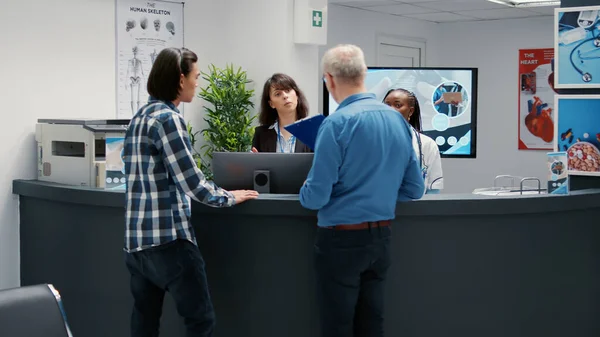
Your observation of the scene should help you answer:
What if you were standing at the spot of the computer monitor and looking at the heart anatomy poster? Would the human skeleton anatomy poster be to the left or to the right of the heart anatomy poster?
left

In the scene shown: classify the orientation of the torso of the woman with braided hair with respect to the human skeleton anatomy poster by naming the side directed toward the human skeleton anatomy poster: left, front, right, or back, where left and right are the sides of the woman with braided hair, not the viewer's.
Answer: right

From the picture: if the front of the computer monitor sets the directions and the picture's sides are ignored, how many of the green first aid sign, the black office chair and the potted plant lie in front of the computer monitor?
2

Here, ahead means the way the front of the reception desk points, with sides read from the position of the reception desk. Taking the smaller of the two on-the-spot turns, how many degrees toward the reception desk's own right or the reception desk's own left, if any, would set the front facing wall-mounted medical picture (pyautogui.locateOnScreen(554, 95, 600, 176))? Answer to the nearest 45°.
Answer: approximately 135° to the reception desk's own left

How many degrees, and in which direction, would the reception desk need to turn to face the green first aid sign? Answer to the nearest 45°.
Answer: approximately 180°

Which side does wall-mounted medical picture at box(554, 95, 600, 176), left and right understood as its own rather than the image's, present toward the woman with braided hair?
right

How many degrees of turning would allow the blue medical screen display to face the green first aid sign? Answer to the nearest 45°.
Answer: approximately 45° to its right

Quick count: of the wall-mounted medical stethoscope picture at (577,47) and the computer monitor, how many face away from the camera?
1

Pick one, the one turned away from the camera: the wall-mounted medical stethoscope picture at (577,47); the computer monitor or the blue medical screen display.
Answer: the computer monitor

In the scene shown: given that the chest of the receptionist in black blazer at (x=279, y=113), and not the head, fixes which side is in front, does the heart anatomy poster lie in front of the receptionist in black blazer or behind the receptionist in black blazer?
behind

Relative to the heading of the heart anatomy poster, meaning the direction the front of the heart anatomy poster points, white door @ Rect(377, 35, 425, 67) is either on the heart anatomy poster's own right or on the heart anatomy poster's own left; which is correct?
on the heart anatomy poster's own right
